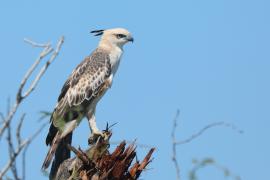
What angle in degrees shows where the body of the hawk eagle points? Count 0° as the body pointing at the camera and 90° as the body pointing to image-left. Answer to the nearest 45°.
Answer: approximately 270°
